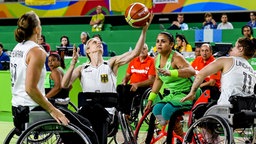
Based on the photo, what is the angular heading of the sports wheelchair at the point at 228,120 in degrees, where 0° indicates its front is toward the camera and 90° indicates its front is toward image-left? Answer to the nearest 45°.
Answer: approximately 135°
